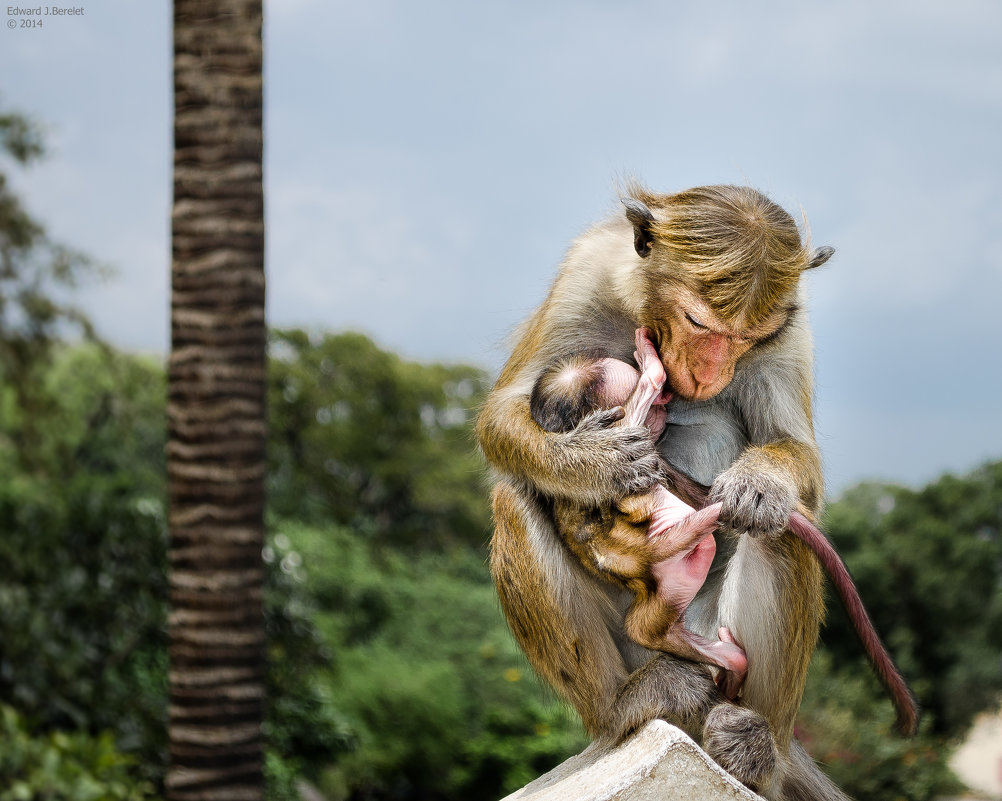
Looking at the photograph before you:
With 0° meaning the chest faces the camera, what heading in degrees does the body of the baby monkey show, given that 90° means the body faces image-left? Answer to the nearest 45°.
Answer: approximately 270°

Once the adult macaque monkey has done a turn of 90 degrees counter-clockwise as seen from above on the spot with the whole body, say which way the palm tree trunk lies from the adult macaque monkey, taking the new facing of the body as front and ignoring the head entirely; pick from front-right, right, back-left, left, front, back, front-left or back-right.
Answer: back-left

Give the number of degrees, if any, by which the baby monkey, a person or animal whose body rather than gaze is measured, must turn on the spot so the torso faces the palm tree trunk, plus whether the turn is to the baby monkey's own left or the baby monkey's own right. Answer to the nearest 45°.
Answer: approximately 135° to the baby monkey's own left

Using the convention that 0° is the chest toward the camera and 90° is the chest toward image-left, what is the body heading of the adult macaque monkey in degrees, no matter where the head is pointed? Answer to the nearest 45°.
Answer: approximately 0°
